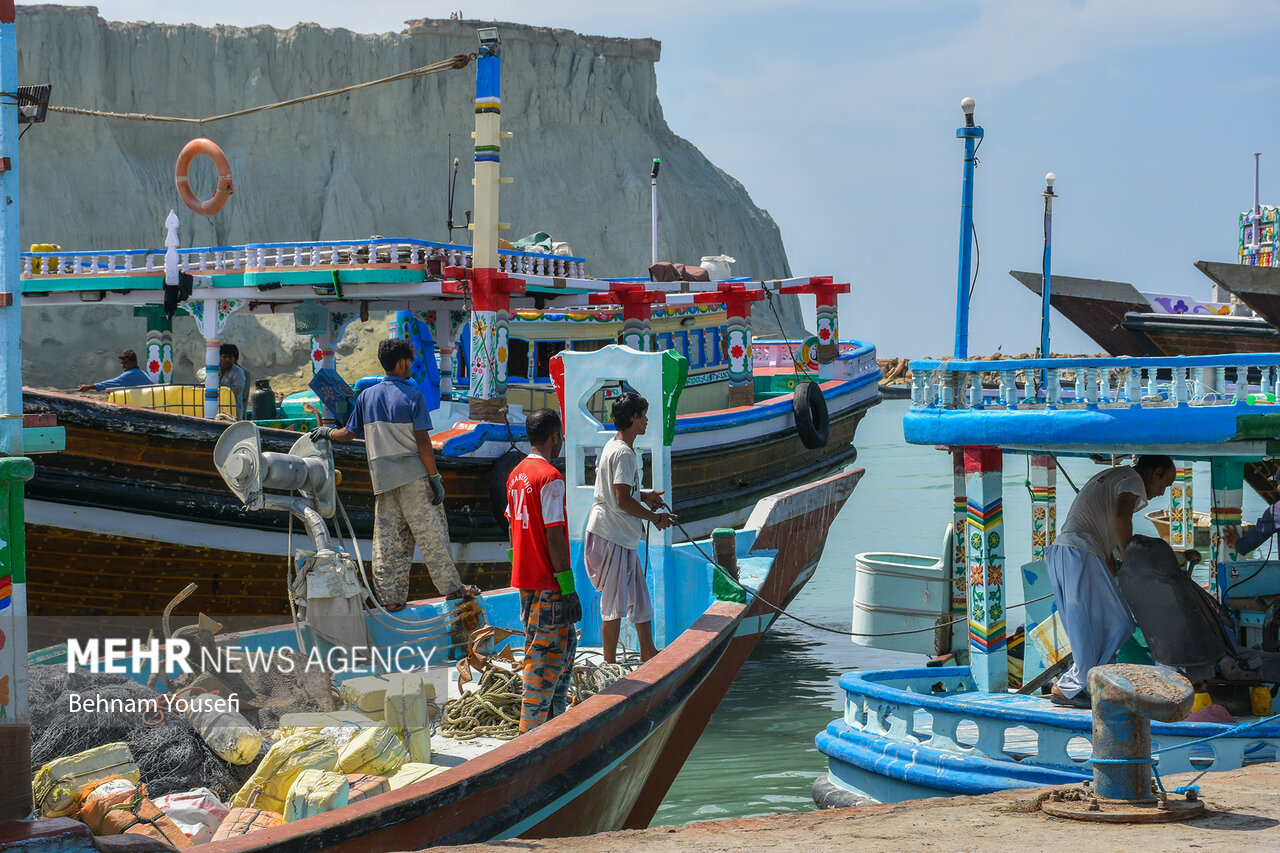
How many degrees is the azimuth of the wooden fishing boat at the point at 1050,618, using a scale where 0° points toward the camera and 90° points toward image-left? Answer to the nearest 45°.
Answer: approximately 270°

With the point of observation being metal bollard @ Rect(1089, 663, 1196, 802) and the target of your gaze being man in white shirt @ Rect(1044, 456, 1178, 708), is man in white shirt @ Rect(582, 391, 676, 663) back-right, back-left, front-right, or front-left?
front-left

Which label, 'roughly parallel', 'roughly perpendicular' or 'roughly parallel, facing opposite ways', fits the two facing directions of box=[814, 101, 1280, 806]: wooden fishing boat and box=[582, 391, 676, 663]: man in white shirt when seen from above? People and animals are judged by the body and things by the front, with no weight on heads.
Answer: roughly parallel

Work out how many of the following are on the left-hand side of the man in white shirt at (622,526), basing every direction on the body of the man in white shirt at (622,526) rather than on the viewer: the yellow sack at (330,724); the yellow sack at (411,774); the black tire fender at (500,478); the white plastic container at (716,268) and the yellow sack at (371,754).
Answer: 2

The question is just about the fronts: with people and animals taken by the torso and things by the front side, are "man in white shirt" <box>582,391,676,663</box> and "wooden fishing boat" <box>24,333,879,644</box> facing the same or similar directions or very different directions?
same or similar directions

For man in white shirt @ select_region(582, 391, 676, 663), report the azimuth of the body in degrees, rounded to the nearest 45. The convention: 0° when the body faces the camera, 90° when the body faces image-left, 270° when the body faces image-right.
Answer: approximately 270°

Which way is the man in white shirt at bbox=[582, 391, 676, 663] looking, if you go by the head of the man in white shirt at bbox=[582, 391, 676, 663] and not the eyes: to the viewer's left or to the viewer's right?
to the viewer's right

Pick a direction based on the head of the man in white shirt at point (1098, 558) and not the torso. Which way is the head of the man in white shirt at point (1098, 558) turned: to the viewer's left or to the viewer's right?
to the viewer's right

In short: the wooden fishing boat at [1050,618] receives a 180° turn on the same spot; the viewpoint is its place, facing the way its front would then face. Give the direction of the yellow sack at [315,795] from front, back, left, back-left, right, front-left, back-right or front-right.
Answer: front-left

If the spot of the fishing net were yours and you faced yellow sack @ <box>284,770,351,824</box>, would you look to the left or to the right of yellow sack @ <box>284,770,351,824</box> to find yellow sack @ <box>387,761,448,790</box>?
left

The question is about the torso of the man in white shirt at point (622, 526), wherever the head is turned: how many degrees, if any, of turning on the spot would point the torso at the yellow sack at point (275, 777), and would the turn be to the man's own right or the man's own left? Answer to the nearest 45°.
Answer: approximately 135° to the man's own right

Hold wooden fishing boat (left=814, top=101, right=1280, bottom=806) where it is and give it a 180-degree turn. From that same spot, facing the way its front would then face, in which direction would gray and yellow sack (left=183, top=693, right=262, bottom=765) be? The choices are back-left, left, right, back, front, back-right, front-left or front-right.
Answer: front-left
